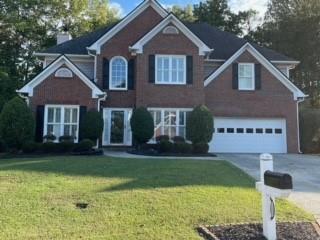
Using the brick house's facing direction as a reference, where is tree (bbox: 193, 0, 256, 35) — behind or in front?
behind

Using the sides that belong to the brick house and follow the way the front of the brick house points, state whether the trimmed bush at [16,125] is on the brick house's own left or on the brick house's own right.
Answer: on the brick house's own right

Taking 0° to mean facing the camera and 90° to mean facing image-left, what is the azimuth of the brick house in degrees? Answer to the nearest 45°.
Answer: approximately 0°

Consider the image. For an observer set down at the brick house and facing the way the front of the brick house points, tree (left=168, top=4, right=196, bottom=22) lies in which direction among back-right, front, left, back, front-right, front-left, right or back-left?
back

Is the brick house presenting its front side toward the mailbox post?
yes

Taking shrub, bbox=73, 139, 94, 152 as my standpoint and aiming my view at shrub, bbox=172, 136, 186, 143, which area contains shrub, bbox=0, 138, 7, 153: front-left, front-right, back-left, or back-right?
back-left
